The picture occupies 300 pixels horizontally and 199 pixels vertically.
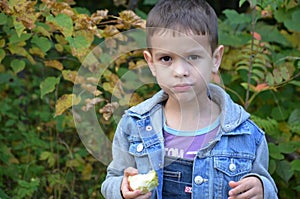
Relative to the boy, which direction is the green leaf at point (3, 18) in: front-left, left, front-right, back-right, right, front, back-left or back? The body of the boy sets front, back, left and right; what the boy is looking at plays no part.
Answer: back-right

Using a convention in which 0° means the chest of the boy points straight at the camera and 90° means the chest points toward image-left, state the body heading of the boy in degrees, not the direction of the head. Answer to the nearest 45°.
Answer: approximately 0°
